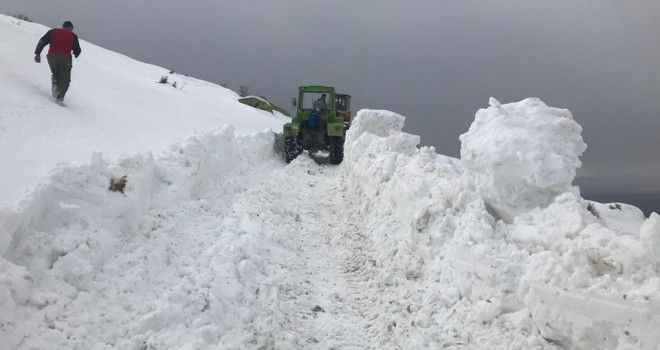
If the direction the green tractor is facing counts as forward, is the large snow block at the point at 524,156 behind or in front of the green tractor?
behind

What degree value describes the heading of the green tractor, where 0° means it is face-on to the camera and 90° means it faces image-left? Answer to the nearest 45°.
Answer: approximately 180°

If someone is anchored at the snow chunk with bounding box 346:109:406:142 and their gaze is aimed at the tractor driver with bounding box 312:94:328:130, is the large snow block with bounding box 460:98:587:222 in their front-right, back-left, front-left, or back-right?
back-left

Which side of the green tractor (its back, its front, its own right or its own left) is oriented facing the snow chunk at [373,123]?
right
